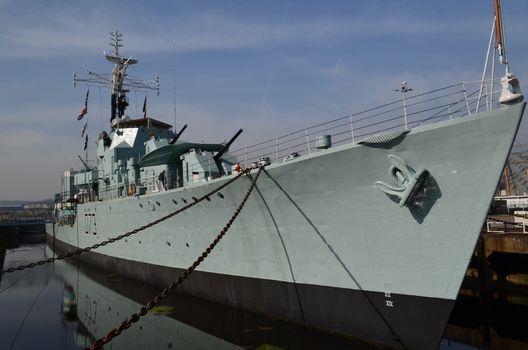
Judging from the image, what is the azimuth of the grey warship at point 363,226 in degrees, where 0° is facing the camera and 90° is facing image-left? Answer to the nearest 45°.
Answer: approximately 315°
